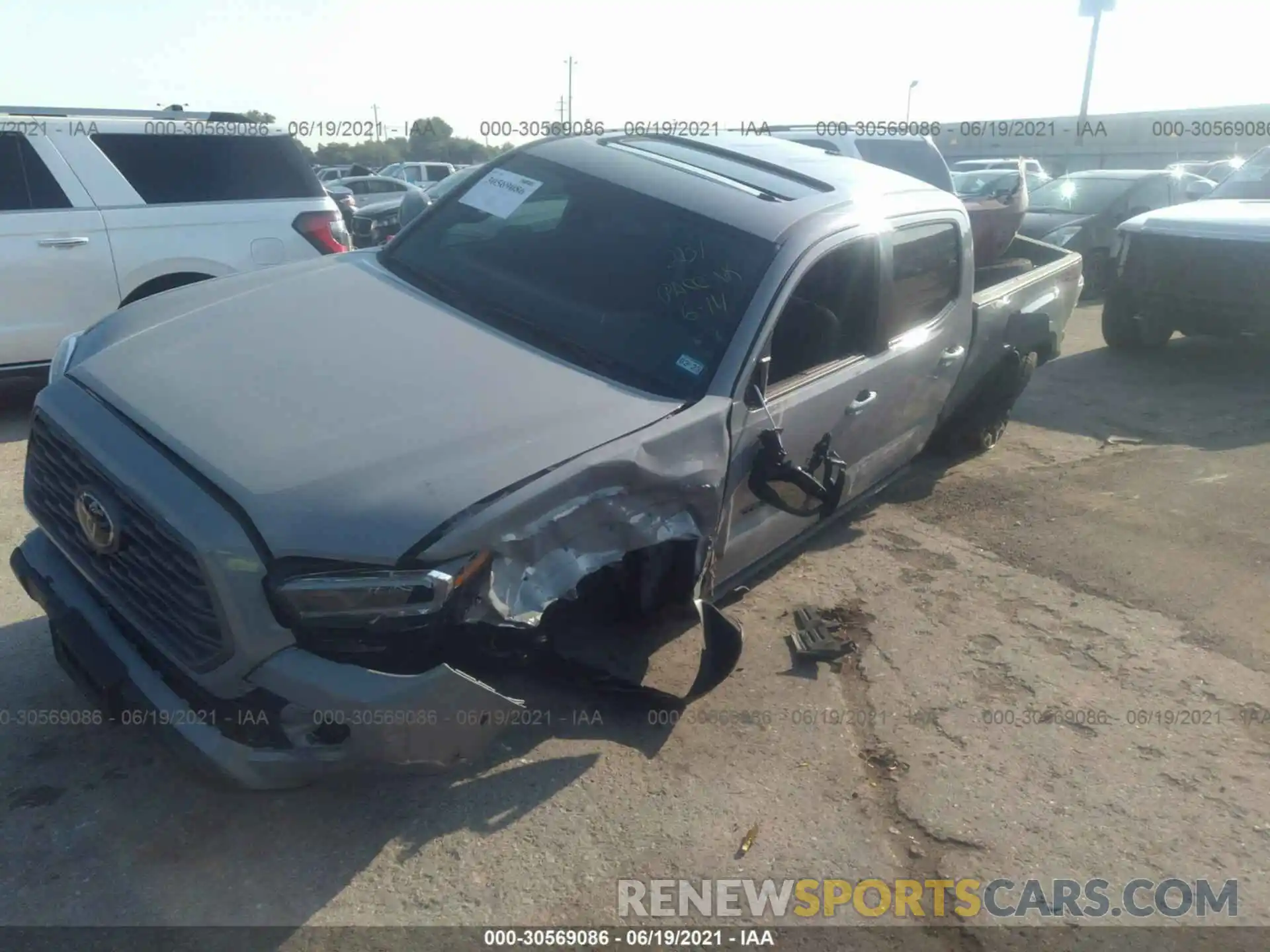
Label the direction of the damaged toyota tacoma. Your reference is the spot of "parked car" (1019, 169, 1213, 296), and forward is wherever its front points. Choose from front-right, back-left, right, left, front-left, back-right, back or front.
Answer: front-left

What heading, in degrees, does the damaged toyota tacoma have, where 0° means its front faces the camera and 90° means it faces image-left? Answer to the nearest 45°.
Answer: approximately 45°

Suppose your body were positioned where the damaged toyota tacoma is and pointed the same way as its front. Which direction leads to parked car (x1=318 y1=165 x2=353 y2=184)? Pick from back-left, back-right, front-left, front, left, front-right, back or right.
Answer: back-right

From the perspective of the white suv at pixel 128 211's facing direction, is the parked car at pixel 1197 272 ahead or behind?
behind

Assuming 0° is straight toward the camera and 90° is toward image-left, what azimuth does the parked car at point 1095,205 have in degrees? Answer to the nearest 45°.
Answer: approximately 45°

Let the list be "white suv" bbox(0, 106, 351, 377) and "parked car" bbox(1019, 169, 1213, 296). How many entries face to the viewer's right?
0

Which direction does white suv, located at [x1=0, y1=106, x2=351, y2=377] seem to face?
to the viewer's left

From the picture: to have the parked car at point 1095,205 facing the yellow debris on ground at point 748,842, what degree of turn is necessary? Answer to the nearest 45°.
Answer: approximately 45° to its left

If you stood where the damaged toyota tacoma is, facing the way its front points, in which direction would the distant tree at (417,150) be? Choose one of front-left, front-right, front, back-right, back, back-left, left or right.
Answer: back-right
